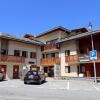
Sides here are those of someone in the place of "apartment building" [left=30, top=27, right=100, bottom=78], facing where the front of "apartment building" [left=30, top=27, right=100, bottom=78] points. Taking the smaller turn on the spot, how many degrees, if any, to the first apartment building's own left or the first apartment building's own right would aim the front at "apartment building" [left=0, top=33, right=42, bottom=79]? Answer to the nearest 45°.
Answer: approximately 45° to the first apartment building's own right

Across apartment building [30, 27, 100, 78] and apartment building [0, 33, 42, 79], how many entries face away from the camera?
0

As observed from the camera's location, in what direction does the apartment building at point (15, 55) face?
facing the viewer and to the right of the viewer

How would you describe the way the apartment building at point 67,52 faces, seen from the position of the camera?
facing the viewer and to the left of the viewer

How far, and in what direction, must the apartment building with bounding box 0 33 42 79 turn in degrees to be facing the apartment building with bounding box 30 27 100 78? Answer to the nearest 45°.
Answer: approximately 45° to its left
